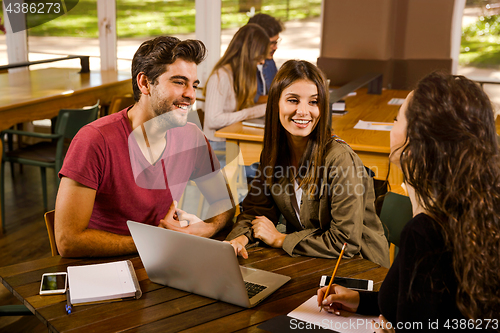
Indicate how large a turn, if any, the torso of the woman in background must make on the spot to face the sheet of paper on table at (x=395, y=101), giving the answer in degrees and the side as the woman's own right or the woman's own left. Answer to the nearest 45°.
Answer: approximately 45° to the woman's own left

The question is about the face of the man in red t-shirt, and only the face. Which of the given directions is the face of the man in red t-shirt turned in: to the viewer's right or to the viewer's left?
to the viewer's right

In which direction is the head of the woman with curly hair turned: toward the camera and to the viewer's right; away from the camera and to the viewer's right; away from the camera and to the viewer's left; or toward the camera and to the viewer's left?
away from the camera and to the viewer's left

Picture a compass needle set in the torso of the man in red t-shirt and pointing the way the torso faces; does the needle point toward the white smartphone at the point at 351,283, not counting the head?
yes

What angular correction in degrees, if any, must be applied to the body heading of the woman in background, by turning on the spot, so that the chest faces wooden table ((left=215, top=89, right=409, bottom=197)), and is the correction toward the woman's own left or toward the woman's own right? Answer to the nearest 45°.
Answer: approximately 45° to the woman's own right

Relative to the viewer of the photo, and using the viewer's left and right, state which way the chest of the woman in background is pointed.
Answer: facing to the right of the viewer
